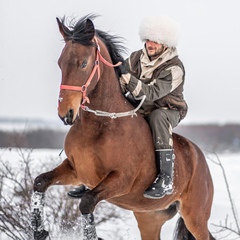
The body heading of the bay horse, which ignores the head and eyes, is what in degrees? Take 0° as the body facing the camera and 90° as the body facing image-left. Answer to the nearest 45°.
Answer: approximately 45°

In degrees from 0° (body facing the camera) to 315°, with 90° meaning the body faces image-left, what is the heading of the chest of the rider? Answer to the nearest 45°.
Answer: approximately 45°

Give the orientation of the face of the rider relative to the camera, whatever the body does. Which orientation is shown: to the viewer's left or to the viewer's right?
to the viewer's left
